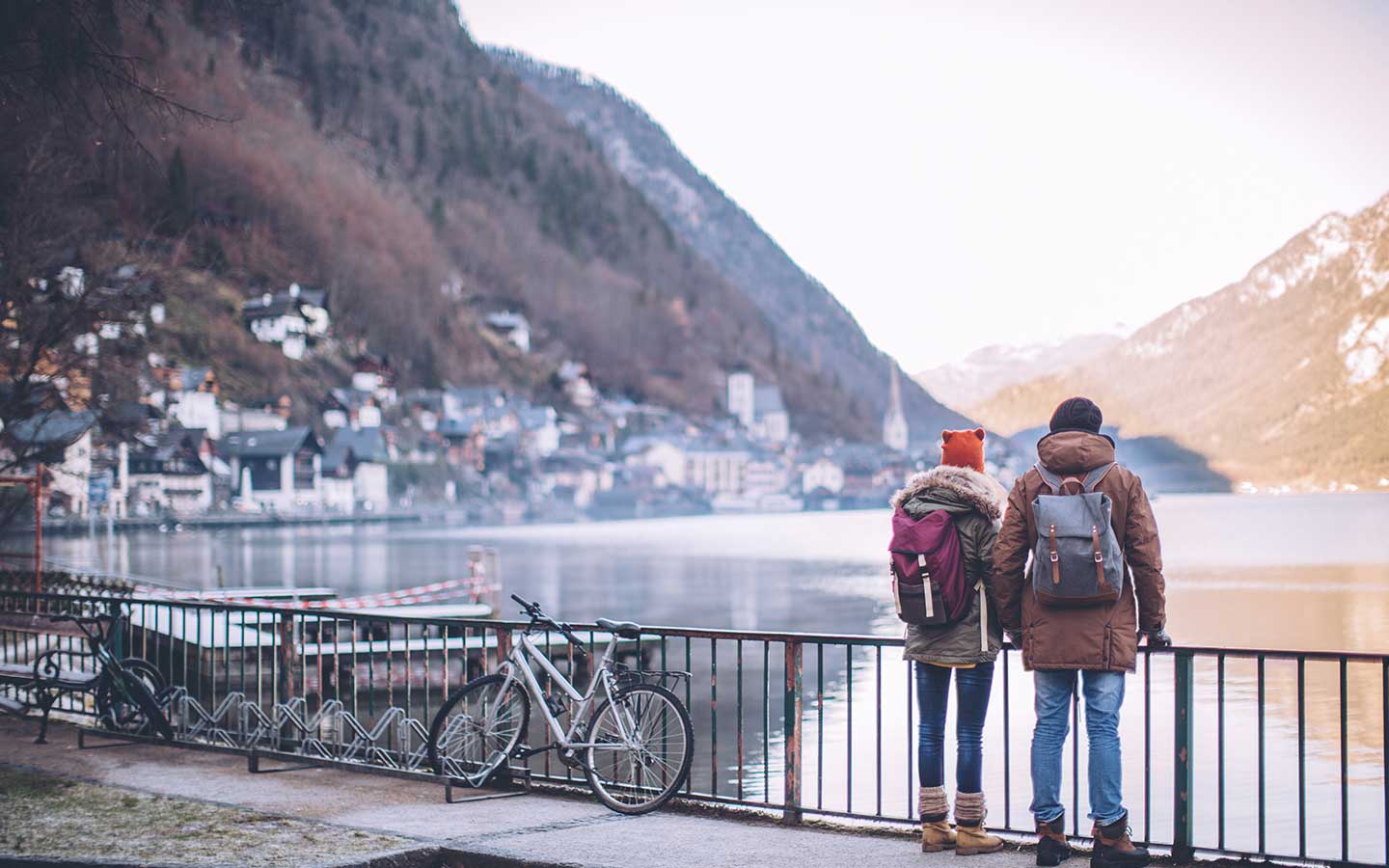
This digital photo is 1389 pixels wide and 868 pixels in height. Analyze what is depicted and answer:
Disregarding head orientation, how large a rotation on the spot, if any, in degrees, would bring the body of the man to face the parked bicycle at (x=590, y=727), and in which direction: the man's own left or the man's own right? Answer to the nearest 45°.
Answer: approximately 45° to the man's own left

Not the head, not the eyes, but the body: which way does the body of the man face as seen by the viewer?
away from the camera

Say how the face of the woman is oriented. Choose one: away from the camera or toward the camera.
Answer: away from the camera

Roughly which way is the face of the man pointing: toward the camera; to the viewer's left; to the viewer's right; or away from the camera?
away from the camera
